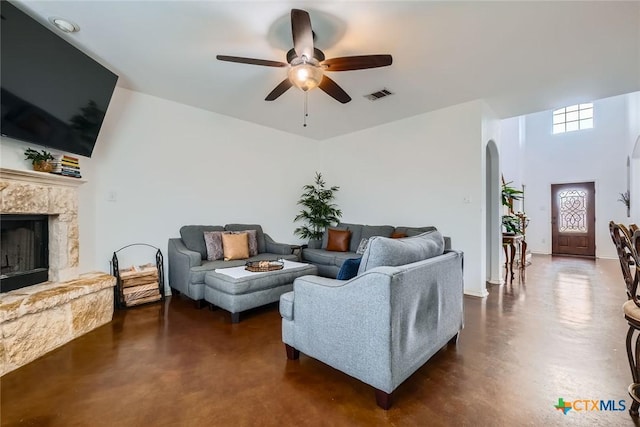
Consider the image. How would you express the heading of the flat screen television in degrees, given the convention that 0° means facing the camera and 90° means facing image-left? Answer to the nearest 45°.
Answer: approximately 315°

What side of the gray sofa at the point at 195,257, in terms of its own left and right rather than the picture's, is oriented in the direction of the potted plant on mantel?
right

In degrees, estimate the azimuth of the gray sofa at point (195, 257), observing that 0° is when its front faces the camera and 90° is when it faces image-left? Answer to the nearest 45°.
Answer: approximately 315°

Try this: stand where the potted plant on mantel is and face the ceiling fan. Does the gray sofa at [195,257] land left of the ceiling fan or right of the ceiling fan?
left

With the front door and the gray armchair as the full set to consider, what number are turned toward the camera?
1

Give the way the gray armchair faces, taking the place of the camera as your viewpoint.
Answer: facing away from the viewer and to the left of the viewer

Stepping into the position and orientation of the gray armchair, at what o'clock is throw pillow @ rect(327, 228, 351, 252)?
The throw pillow is roughly at 1 o'clock from the gray armchair.

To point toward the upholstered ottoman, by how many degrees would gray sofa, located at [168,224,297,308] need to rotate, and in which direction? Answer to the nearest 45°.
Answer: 0° — it already faces it
